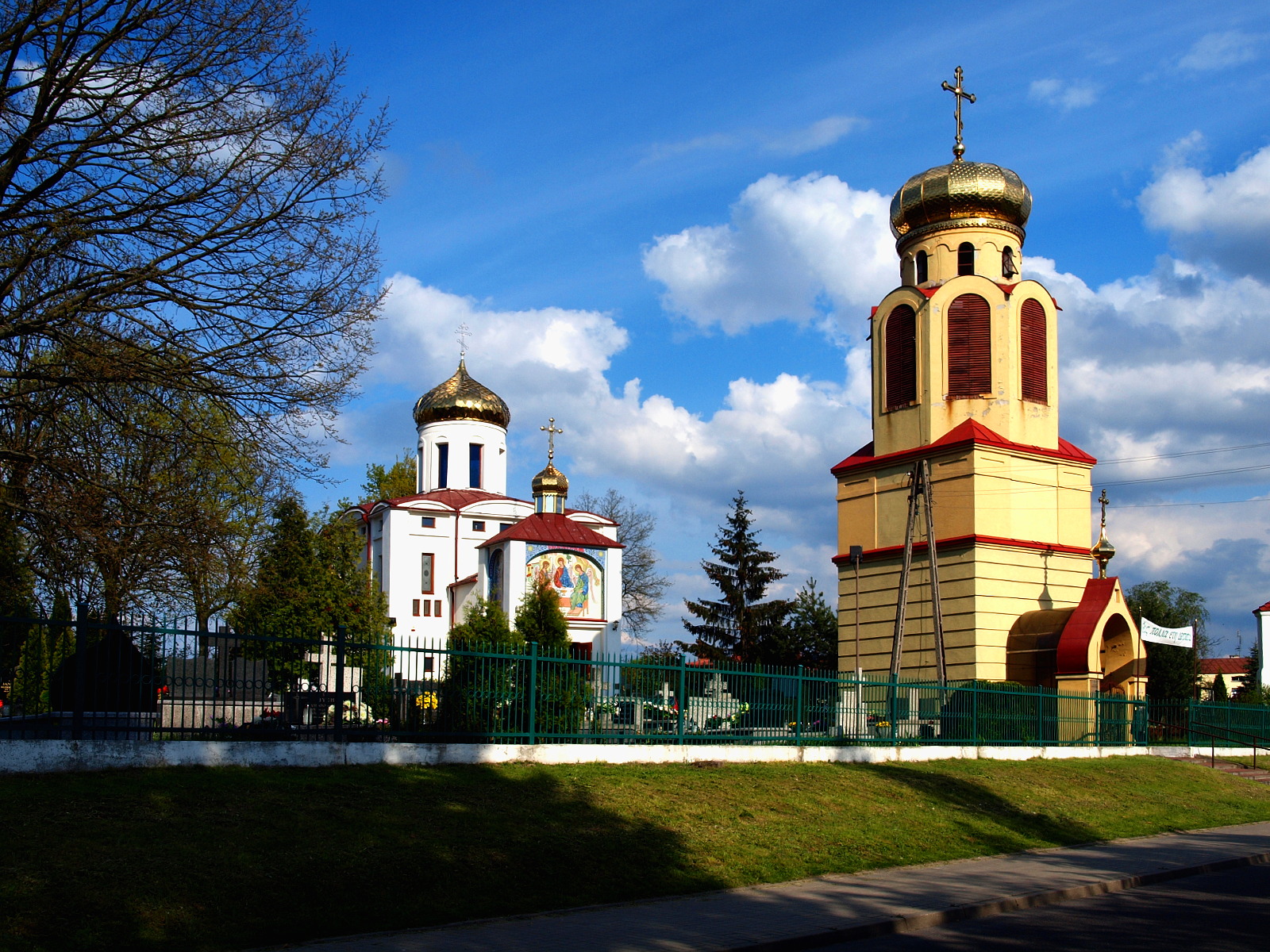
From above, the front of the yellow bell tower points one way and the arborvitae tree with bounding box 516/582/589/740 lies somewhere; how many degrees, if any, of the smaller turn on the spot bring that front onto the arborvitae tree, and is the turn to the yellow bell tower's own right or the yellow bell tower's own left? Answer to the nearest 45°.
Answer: approximately 45° to the yellow bell tower's own right

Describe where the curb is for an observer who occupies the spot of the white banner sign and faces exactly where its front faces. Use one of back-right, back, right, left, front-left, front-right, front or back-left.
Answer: front

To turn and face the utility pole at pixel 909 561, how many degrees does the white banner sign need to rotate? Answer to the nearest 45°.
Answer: approximately 45° to its right

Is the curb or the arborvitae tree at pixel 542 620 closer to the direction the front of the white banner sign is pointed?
the curb

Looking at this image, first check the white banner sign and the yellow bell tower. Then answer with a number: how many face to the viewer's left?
0

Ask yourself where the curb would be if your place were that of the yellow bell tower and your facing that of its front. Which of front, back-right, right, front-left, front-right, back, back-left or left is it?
front-right

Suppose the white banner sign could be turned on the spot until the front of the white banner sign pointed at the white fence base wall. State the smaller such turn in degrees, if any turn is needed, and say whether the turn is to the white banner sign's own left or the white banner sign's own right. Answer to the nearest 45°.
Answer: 0° — it already faces it

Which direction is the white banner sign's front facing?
toward the camera

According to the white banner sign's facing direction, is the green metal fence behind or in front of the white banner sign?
in front

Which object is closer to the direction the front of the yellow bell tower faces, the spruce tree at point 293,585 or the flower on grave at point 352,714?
the flower on grave
